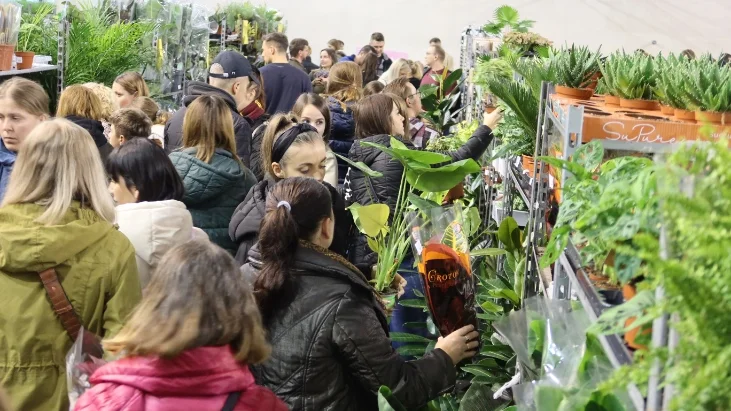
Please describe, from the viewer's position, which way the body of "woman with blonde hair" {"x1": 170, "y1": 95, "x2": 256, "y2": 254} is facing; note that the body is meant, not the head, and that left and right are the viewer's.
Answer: facing away from the viewer

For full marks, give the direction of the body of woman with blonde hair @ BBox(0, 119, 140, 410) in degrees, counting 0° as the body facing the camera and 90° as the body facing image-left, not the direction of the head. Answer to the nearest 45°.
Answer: approximately 180°

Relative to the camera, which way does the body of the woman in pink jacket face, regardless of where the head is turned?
away from the camera

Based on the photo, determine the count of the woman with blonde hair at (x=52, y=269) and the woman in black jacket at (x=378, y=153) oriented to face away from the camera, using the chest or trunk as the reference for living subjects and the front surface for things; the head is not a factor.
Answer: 1

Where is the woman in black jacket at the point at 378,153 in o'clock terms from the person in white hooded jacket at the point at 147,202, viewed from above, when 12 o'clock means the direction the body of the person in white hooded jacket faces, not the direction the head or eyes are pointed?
The woman in black jacket is roughly at 3 o'clock from the person in white hooded jacket.

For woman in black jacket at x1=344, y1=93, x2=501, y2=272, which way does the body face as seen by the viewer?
to the viewer's right

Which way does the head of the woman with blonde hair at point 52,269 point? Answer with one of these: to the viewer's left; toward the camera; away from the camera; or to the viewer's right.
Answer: away from the camera

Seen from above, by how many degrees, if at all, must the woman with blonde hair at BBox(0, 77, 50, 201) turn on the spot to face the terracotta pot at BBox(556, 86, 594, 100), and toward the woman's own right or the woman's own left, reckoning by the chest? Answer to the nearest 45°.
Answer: approximately 90° to the woman's own left

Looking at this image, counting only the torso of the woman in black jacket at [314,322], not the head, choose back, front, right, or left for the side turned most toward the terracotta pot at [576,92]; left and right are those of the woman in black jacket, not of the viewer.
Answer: front

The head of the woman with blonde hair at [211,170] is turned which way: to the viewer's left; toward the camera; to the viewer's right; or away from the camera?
away from the camera

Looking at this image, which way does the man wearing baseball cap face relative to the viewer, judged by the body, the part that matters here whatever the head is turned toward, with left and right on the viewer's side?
facing away from the viewer and to the right of the viewer

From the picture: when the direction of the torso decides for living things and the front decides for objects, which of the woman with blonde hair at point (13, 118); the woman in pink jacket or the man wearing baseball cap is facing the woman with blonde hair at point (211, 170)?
the woman in pink jacket

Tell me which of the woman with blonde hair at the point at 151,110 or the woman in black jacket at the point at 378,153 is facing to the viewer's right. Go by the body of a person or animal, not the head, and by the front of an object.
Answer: the woman in black jacket
